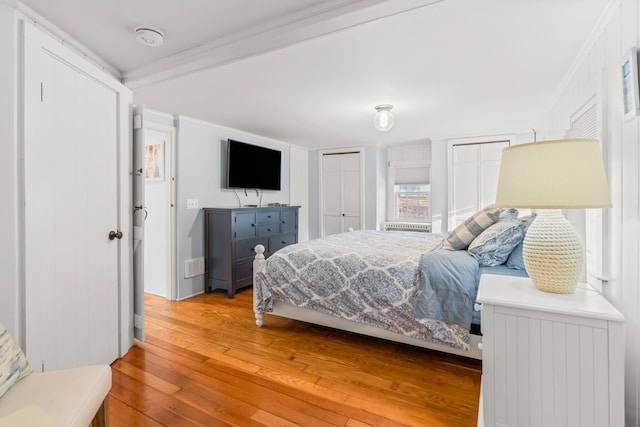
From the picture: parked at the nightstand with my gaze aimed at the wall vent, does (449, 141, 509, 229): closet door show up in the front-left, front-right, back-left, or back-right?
front-right

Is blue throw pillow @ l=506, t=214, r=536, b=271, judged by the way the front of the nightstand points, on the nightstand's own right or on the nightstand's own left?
on the nightstand's own right

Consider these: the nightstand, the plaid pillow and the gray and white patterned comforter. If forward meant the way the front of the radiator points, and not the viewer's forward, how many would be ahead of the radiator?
3

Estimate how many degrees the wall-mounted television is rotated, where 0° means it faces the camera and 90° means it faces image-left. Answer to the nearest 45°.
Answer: approximately 315°

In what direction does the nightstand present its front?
to the viewer's left

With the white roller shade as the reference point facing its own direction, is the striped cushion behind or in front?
in front

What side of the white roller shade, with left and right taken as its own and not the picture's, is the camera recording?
front

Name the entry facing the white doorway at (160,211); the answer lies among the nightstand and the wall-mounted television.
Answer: the nightstand

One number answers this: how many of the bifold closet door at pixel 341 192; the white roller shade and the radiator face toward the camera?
3

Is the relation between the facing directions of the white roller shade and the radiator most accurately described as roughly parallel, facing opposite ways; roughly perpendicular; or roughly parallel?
roughly parallel

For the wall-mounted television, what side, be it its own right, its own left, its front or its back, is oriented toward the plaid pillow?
front

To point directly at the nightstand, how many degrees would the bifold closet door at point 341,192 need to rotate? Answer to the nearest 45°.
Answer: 0° — it already faces it

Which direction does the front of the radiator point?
toward the camera
